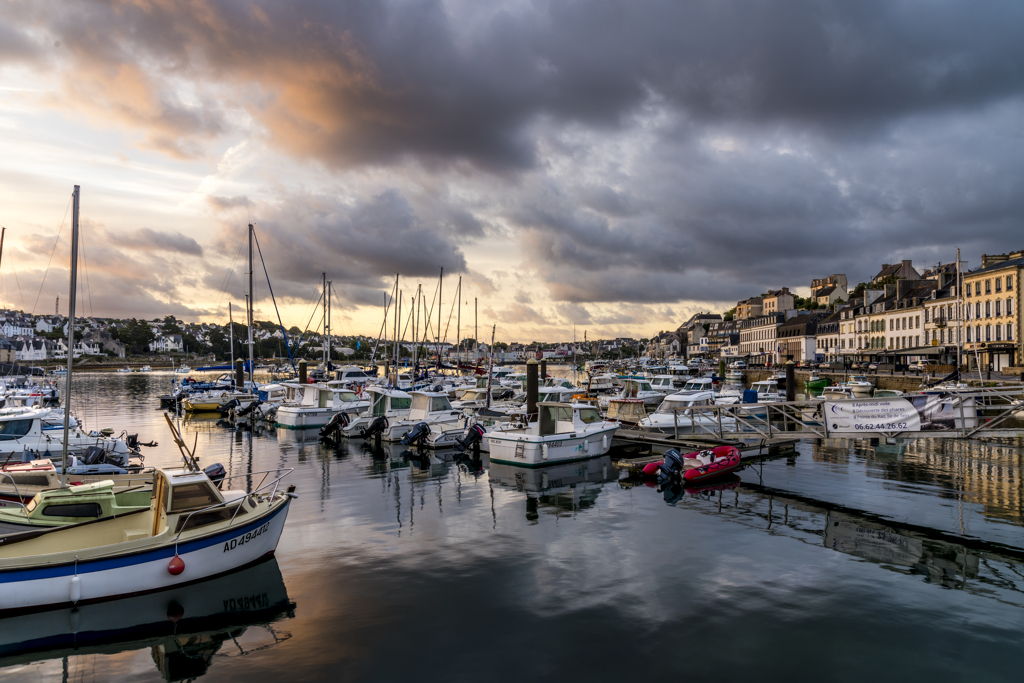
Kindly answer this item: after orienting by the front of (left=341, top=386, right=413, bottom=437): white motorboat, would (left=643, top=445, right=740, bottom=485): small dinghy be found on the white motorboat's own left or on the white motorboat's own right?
on the white motorboat's own right

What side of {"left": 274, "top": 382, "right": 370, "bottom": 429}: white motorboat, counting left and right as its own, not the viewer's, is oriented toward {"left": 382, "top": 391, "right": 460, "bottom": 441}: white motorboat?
right

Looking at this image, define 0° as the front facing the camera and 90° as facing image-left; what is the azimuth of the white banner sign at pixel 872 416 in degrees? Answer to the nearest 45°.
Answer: approximately 0°

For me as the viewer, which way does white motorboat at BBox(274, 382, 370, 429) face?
facing away from the viewer and to the right of the viewer

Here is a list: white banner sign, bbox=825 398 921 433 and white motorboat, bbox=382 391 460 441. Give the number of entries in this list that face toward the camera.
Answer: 1

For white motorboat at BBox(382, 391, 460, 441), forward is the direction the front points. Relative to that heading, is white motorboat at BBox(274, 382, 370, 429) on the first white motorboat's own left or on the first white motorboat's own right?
on the first white motorboat's own left

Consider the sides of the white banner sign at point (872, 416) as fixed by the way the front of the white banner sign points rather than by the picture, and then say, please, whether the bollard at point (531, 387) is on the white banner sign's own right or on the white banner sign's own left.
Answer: on the white banner sign's own right

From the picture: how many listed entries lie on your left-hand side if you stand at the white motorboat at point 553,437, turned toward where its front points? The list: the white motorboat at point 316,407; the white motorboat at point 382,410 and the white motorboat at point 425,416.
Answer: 3

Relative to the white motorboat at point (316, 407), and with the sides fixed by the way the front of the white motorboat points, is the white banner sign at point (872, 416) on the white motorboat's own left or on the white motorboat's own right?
on the white motorboat's own right

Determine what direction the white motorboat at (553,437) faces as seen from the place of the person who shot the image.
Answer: facing away from the viewer and to the right of the viewer
